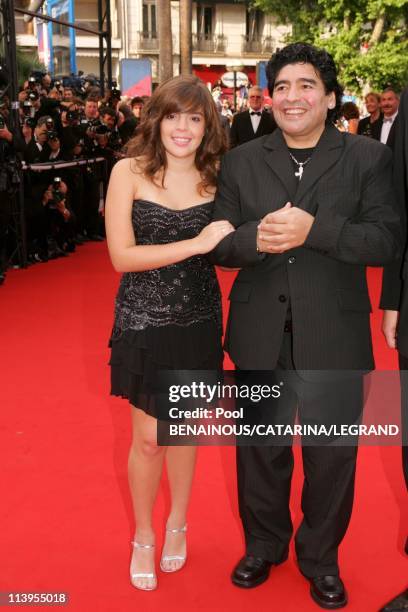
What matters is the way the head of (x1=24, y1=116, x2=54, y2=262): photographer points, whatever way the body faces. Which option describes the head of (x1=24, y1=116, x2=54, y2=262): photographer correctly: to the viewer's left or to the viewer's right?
to the viewer's right

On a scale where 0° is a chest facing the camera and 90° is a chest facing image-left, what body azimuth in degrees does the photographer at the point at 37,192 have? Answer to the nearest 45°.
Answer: approximately 315°

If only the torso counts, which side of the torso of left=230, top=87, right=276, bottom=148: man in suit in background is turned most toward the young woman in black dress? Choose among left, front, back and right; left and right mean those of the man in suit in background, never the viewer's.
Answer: front

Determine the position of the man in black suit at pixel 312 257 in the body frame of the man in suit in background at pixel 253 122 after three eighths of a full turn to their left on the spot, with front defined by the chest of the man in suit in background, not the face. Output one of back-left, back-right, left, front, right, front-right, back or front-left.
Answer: back-right

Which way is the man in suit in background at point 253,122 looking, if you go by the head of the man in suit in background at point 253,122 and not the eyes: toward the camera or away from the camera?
toward the camera

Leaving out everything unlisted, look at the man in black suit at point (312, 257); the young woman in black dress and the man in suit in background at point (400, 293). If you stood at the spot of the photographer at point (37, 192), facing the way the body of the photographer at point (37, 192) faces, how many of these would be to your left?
0

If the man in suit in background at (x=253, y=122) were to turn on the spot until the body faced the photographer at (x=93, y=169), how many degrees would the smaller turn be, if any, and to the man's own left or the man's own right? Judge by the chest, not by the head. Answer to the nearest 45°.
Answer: approximately 90° to the man's own right

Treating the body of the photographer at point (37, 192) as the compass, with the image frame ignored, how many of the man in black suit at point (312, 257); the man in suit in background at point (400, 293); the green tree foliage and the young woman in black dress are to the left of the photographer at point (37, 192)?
1

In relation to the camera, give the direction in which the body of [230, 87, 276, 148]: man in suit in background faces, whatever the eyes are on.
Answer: toward the camera

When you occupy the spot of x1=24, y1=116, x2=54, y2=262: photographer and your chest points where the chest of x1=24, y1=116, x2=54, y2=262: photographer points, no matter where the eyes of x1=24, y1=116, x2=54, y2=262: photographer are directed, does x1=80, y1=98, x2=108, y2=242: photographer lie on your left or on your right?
on your left

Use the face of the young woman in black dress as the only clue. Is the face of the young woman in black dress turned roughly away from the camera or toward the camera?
toward the camera

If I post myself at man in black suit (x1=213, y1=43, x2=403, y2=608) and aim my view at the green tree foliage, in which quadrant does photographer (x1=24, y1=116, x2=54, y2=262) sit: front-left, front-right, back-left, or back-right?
front-left

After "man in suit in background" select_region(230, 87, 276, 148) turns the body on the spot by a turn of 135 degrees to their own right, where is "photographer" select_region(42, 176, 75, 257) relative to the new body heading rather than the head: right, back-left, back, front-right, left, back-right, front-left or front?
left

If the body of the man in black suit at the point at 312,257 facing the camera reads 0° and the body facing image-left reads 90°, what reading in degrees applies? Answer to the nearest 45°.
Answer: approximately 0°

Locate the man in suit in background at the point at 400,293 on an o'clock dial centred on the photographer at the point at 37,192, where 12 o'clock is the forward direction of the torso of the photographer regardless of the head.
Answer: The man in suit in background is roughly at 1 o'clock from the photographer.

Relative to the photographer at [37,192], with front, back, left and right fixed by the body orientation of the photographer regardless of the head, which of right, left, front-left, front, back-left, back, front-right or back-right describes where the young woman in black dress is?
front-right

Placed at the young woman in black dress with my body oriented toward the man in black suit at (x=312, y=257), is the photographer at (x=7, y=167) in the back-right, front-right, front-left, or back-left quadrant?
back-left
